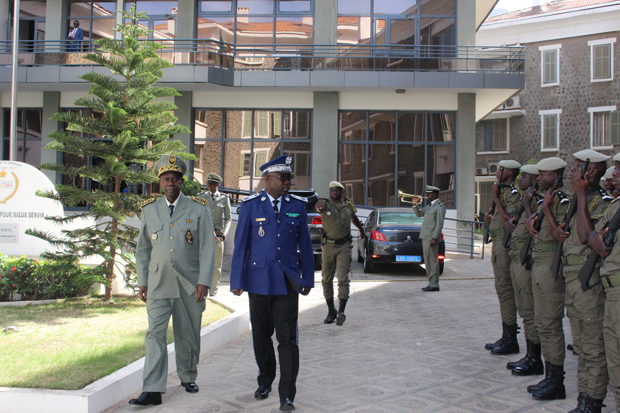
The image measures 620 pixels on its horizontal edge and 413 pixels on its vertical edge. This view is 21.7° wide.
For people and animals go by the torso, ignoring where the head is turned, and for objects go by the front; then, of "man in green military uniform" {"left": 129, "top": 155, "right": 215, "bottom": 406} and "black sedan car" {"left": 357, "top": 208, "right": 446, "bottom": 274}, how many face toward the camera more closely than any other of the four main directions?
1

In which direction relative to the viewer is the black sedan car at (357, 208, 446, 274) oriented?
away from the camera

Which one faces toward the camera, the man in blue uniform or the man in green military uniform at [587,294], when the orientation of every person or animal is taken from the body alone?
the man in blue uniform

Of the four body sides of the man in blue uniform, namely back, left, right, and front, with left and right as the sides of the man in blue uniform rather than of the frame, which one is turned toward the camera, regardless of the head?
front

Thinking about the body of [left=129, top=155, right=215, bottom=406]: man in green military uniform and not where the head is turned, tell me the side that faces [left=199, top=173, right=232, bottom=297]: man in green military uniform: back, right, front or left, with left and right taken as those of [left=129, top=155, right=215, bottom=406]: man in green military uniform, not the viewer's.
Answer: back

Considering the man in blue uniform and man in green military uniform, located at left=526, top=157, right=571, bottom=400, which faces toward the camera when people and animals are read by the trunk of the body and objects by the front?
the man in blue uniform

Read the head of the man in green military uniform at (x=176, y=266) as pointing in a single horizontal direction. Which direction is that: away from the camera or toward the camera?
toward the camera

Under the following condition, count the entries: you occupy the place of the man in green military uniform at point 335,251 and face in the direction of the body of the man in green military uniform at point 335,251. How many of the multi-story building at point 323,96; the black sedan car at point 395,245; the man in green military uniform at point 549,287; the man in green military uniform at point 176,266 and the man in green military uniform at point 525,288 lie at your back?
2

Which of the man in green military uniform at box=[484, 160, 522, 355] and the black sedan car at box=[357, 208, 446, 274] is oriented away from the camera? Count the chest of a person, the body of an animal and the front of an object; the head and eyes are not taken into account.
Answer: the black sedan car

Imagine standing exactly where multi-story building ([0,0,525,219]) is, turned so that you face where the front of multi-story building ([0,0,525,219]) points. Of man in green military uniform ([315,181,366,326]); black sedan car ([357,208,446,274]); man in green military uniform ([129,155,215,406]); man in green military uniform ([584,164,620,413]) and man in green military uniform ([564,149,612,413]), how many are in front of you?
5

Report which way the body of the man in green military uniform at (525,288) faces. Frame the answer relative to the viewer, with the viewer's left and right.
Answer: facing to the left of the viewer

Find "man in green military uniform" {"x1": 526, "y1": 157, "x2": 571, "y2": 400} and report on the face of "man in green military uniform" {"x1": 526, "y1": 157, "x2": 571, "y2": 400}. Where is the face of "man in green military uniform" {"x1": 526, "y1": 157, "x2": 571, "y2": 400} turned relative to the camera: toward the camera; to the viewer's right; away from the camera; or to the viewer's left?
to the viewer's left
